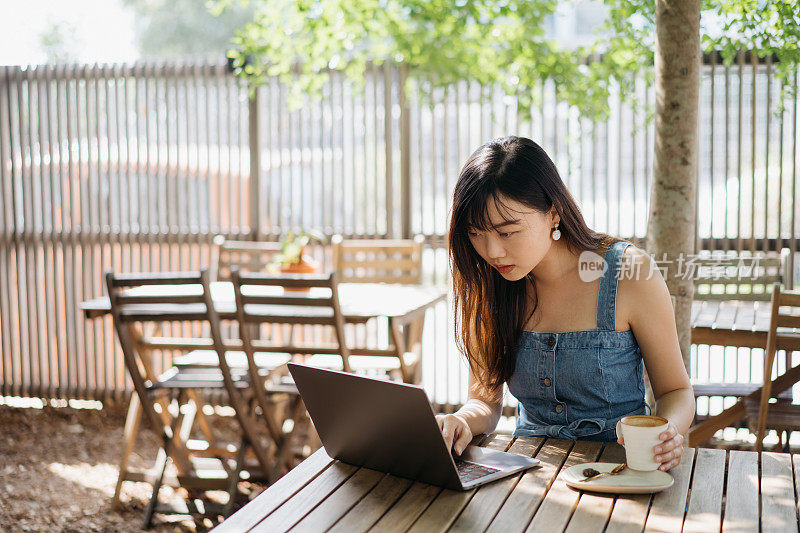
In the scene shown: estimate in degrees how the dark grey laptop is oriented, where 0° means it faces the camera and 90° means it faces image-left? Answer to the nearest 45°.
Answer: approximately 225°

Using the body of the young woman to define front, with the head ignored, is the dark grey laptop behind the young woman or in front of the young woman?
in front

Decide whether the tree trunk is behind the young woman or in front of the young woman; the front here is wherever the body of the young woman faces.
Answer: behind

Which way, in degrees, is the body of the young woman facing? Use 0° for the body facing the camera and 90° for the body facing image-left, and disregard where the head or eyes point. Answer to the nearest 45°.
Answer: approximately 45°

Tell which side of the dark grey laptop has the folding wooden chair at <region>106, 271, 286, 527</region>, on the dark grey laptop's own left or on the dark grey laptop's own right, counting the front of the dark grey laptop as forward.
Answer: on the dark grey laptop's own left

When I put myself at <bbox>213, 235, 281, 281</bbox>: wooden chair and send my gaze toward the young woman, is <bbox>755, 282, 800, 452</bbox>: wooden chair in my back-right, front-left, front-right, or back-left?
front-left

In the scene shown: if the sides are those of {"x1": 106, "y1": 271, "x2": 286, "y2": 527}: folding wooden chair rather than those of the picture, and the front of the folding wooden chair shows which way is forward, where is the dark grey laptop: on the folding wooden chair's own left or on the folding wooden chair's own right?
on the folding wooden chair's own right

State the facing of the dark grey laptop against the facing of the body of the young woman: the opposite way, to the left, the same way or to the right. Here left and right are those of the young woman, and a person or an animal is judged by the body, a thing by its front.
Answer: the opposite way

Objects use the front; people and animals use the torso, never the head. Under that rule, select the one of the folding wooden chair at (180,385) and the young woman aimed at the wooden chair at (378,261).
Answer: the folding wooden chair

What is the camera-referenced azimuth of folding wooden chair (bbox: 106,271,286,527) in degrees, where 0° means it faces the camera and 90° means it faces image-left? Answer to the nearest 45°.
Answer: approximately 225°

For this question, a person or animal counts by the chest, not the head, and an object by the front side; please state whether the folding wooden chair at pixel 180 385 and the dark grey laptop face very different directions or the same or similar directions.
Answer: same or similar directions

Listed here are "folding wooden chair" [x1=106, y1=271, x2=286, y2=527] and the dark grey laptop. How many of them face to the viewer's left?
0

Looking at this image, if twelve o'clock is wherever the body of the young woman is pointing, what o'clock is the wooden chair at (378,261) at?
The wooden chair is roughly at 4 o'clock from the young woman.

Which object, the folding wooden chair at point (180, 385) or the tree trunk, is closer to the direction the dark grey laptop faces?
the tree trunk

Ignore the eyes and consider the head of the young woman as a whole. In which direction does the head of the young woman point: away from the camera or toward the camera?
toward the camera
